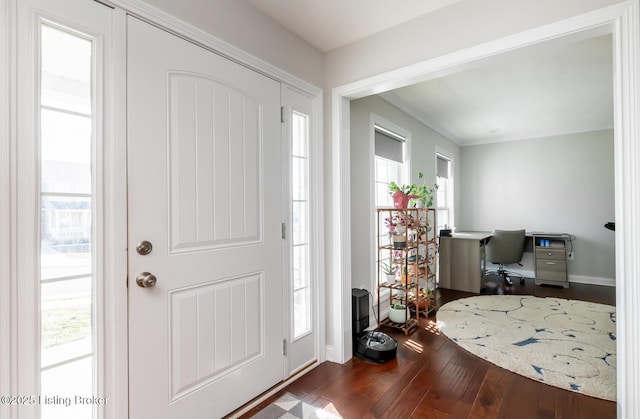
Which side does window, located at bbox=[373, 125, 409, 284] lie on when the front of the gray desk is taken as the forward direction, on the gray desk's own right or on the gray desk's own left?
on the gray desk's own right

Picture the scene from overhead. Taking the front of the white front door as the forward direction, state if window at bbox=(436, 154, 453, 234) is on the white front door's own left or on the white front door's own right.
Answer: on the white front door's own left

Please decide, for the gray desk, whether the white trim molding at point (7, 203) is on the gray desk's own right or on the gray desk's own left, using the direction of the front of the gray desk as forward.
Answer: on the gray desk's own right

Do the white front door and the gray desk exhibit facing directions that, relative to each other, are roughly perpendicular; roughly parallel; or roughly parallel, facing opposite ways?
roughly parallel

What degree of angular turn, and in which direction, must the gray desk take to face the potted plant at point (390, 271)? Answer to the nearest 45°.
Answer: approximately 90° to its right

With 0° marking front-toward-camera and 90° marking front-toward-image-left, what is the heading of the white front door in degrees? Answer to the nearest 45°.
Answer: approximately 315°

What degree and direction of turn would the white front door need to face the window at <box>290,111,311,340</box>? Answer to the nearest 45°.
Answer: approximately 90° to its left

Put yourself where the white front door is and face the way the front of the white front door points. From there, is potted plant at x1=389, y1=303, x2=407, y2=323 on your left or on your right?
on your left

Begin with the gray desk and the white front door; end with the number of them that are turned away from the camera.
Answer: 0
